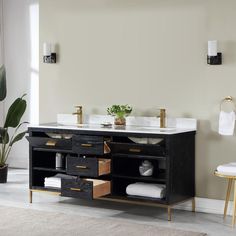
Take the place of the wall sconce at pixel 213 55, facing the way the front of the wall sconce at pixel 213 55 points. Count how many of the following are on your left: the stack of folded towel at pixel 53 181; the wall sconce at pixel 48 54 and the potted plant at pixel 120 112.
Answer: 0

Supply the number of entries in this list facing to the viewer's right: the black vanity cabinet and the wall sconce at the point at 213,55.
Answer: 0

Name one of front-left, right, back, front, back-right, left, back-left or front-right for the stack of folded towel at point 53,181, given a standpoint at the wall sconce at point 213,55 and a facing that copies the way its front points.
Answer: front-right

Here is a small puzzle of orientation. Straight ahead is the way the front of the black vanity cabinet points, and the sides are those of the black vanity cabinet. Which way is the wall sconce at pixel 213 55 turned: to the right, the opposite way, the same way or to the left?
the same way

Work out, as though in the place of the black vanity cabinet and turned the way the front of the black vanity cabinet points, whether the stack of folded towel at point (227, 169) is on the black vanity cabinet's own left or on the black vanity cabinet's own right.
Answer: on the black vanity cabinet's own left

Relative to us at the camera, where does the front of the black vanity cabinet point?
facing the viewer and to the left of the viewer
